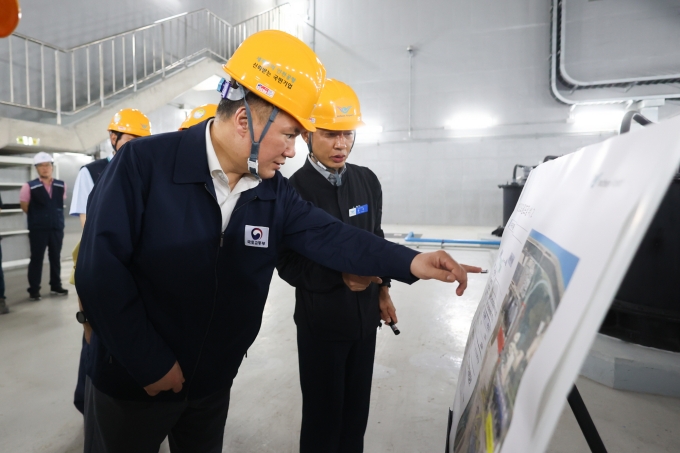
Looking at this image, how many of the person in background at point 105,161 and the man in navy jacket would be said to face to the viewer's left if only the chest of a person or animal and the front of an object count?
0

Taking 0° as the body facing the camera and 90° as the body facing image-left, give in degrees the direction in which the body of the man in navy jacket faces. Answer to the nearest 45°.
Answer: approximately 315°

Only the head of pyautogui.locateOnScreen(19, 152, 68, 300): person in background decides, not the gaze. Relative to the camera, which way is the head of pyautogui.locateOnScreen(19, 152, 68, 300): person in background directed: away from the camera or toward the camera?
toward the camera

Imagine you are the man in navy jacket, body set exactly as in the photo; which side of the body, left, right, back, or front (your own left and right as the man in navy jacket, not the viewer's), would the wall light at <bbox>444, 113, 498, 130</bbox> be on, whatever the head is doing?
left

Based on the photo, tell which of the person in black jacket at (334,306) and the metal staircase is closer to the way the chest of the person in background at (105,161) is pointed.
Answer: the person in black jacket

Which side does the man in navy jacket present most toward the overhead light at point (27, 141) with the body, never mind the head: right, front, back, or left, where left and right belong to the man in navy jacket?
back

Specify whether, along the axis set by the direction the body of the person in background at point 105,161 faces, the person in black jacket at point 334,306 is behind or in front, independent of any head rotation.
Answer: in front

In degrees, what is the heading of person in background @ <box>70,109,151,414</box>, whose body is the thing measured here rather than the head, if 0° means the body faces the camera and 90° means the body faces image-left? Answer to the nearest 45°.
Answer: approximately 315°

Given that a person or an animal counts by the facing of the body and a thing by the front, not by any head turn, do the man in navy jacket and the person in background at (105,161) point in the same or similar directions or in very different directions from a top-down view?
same or similar directions

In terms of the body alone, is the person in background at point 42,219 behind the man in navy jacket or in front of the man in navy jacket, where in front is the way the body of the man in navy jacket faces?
behind

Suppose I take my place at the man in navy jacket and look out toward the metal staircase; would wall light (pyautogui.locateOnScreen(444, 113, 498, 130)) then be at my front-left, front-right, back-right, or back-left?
front-right

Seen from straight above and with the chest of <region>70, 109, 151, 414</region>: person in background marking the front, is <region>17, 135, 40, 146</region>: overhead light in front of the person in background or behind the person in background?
behind

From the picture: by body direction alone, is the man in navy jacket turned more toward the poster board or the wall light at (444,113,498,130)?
the poster board
